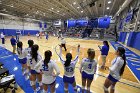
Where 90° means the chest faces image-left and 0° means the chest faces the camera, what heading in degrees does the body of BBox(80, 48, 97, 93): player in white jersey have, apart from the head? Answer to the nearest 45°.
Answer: approximately 180°

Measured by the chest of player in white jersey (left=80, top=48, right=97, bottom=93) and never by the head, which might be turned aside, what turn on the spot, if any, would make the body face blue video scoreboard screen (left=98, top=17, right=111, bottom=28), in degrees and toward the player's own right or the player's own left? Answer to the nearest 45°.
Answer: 0° — they already face it

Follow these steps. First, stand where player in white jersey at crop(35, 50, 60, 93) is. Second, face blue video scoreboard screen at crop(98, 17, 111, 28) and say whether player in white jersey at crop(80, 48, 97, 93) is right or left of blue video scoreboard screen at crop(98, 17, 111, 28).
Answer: right

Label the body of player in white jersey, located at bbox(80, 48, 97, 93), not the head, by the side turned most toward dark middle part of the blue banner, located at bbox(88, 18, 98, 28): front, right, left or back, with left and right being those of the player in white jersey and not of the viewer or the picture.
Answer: front

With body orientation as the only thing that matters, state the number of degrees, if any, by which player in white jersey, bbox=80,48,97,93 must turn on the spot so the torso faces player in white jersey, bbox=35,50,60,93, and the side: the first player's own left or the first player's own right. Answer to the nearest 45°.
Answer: approximately 135° to the first player's own left
